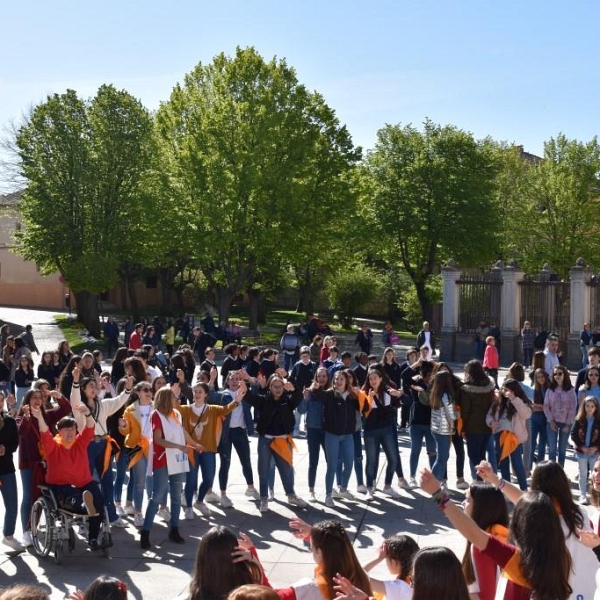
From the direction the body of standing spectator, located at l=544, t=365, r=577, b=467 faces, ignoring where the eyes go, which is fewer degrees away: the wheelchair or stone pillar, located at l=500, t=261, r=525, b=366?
the wheelchair

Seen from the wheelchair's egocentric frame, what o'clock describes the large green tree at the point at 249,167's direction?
The large green tree is roughly at 8 o'clock from the wheelchair.

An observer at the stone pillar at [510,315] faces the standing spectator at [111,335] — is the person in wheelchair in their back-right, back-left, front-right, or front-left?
front-left

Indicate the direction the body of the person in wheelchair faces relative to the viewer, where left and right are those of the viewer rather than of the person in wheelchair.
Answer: facing the viewer and to the right of the viewer

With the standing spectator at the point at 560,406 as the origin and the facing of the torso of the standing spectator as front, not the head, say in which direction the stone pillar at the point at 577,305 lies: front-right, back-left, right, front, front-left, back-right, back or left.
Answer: back

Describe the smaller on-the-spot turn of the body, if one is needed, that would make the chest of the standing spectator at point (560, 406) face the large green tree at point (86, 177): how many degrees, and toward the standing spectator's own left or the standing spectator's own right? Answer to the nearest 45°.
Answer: approximately 135° to the standing spectator's own right

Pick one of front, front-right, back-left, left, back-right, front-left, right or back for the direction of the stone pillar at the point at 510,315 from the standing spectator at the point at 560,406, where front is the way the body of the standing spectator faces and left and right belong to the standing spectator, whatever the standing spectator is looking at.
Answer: back

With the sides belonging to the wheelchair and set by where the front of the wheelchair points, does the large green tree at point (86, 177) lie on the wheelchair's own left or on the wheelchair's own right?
on the wheelchair's own left

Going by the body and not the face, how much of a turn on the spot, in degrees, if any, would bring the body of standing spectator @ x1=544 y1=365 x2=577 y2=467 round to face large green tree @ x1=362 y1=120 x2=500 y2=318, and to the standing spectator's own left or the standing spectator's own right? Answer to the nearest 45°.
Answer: approximately 180°

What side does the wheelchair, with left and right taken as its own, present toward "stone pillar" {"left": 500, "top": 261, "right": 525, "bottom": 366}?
left

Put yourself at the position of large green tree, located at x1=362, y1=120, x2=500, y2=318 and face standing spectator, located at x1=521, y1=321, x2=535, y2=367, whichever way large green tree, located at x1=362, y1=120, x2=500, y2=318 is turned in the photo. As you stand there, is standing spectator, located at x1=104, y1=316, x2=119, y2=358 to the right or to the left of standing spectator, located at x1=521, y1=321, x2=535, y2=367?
right

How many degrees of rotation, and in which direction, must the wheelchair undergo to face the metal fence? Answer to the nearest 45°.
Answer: approximately 90° to its left

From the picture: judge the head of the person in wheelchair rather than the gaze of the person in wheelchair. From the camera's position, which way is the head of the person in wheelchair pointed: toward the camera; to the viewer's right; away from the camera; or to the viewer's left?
toward the camera

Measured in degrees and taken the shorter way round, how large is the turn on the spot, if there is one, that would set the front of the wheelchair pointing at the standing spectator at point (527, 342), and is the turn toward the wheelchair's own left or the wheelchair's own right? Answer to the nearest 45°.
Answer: approximately 90° to the wheelchair's own left

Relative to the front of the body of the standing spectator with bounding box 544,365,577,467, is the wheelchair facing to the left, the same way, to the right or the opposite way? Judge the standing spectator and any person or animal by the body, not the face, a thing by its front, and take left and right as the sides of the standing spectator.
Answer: to the left

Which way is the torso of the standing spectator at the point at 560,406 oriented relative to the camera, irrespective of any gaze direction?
toward the camera

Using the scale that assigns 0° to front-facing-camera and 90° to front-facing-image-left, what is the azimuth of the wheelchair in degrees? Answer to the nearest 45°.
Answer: approximately 315°

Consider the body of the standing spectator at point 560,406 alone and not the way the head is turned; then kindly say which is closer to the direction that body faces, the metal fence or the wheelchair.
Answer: the wheelchair
